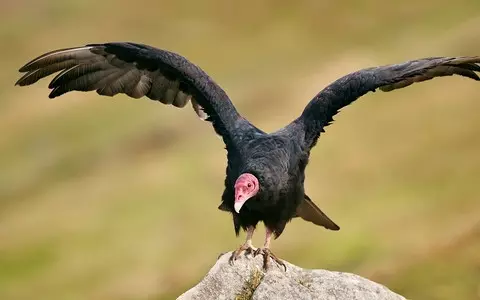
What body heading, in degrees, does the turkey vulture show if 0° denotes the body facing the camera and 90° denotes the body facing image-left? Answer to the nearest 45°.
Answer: approximately 45°
